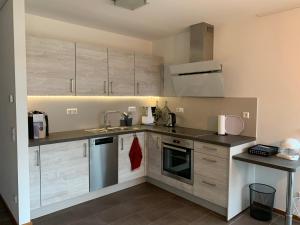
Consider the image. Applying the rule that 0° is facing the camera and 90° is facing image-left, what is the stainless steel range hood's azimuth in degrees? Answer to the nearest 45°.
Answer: approximately 45°

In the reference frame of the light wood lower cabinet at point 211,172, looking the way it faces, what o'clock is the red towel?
The red towel is roughly at 2 o'clock from the light wood lower cabinet.

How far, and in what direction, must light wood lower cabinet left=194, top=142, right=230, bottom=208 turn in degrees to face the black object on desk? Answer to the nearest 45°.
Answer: approximately 135° to its left

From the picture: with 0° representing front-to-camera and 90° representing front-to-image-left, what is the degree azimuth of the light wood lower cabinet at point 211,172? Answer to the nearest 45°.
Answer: approximately 45°

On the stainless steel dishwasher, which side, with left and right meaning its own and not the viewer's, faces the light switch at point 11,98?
right
